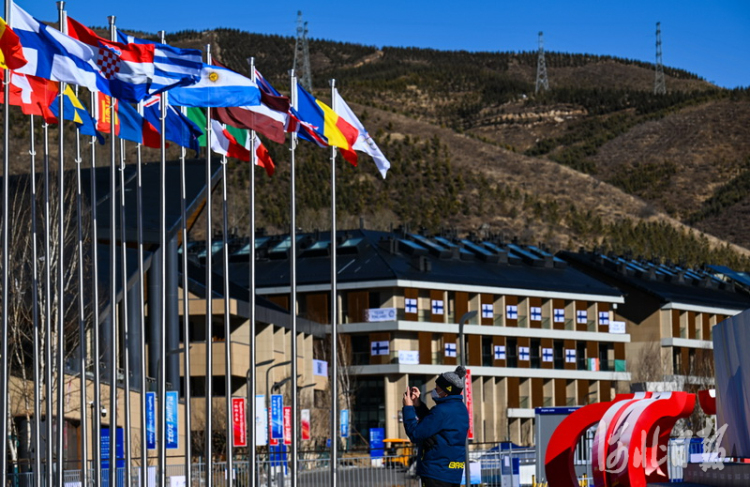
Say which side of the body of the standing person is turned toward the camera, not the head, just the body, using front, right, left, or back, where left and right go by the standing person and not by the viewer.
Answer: left

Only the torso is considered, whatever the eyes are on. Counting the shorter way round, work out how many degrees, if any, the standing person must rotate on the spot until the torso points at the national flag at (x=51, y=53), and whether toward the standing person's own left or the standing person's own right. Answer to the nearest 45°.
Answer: approximately 45° to the standing person's own right
